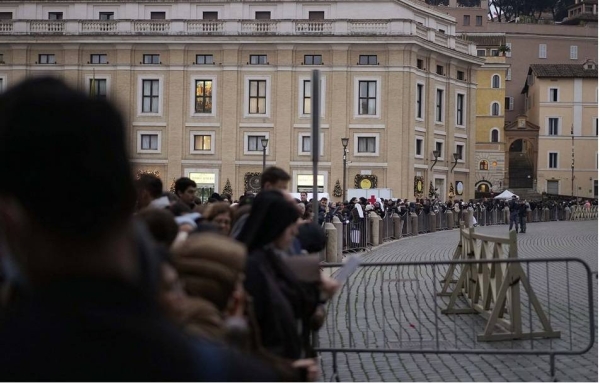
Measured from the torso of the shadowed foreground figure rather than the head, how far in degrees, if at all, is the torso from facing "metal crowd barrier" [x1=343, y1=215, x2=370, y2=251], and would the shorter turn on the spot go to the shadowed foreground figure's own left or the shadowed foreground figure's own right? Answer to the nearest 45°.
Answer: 0° — they already face it

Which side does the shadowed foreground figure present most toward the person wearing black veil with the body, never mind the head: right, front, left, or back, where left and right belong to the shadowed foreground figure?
front

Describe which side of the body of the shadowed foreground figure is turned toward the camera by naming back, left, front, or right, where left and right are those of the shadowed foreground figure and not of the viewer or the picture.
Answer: back

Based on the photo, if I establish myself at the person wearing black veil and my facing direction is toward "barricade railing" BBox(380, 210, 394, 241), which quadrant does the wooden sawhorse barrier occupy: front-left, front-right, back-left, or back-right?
front-right
